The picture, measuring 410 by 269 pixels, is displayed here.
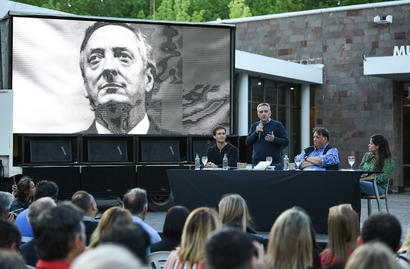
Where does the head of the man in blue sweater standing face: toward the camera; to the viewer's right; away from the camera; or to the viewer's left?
toward the camera

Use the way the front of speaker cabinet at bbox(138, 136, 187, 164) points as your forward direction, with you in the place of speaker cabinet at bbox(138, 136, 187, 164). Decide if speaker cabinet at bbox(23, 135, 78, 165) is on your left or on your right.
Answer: on your right

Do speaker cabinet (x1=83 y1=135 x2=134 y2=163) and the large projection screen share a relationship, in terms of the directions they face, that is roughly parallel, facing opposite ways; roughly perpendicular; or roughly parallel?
roughly parallel

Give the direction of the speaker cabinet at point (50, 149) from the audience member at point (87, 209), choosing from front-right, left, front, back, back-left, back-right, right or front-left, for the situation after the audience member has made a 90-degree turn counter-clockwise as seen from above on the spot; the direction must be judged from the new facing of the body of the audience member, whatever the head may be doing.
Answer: front-right

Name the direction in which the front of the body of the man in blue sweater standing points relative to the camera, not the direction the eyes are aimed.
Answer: toward the camera

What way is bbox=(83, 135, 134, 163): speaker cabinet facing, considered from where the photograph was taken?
facing the viewer

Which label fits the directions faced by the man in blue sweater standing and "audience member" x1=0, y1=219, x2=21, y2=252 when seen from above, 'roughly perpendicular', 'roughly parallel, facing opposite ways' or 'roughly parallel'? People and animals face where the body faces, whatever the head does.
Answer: roughly parallel, facing opposite ways

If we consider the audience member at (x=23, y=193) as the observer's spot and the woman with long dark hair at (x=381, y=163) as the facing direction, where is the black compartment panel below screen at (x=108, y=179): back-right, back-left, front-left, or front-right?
front-left

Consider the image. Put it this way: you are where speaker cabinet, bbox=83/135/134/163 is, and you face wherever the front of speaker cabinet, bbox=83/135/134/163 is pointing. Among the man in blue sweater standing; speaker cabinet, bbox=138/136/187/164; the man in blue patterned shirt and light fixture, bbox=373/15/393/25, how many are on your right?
0

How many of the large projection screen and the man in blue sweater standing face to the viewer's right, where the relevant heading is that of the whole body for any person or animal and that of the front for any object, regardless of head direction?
0

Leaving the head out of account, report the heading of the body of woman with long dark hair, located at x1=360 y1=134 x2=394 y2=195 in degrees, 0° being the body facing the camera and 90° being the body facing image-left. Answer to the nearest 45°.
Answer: approximately 90°

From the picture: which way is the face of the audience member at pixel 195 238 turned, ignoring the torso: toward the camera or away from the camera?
away from the camera

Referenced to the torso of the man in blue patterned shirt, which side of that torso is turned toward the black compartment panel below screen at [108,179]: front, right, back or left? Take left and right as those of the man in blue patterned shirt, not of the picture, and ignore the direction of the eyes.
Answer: right

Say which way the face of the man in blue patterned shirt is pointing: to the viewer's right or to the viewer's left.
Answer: to the viewer's left

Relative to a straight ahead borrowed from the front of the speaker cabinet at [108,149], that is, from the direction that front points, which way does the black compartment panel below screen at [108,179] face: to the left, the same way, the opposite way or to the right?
the same way

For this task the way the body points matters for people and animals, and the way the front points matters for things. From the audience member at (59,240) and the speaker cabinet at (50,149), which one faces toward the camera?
the speaker cabinet
